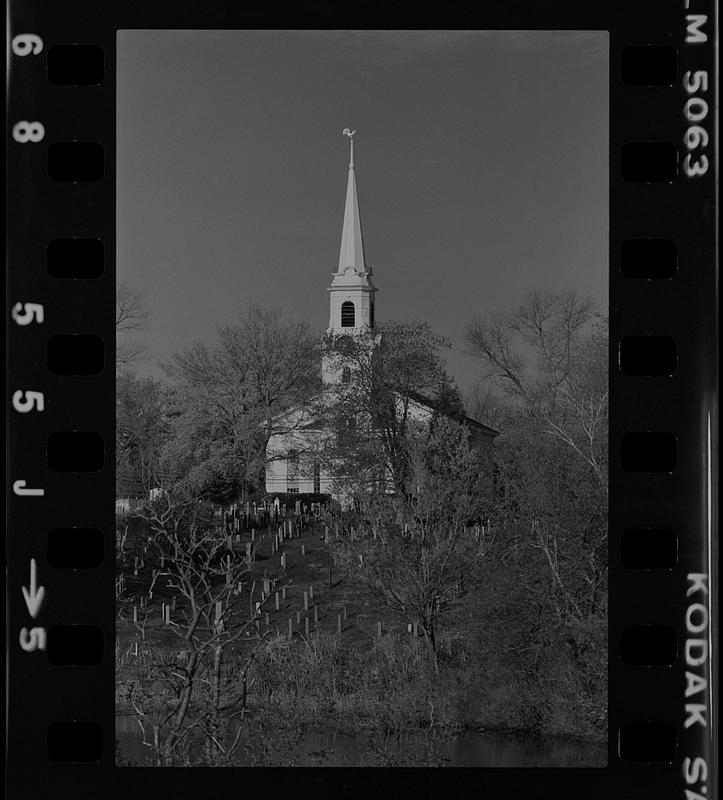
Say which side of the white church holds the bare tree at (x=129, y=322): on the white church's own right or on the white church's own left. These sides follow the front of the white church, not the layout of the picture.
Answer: on the white church's own right

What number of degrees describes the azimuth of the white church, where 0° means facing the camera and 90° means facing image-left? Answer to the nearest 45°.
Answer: approximately 0°

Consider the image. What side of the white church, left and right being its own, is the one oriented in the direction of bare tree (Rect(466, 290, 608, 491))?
left
